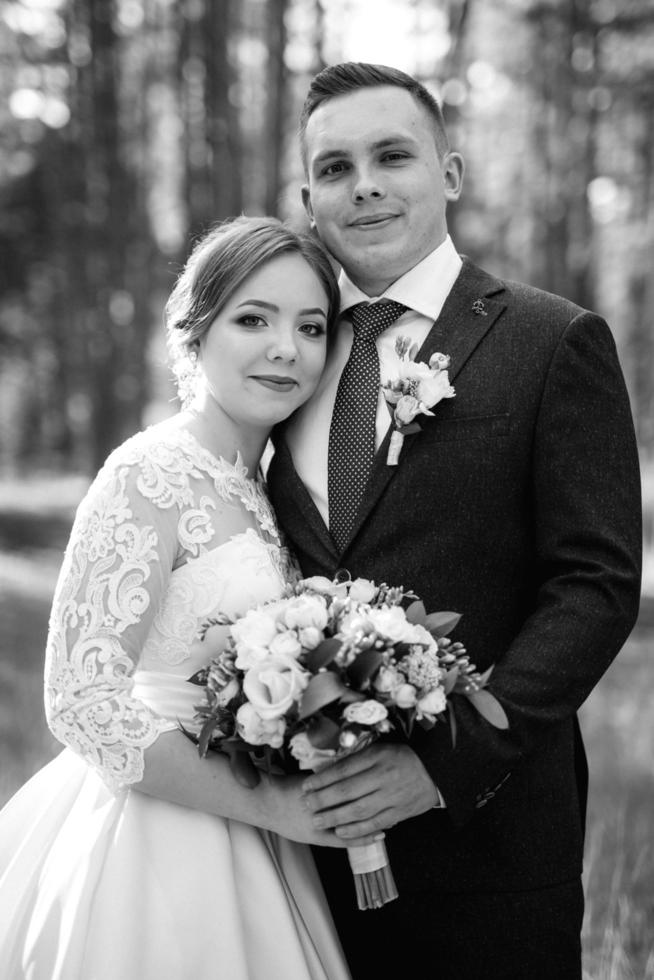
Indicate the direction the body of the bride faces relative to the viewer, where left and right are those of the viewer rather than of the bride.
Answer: facing the viewer and to the right of the viewer

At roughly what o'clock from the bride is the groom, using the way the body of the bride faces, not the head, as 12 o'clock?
The groom is roughly at 10 o'clock from the bride.

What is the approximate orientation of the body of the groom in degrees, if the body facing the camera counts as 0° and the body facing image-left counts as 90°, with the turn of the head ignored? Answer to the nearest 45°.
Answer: approximately 45°

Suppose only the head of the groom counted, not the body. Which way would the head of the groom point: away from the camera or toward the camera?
toward the camera

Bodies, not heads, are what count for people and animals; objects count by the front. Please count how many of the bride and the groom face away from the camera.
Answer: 0
